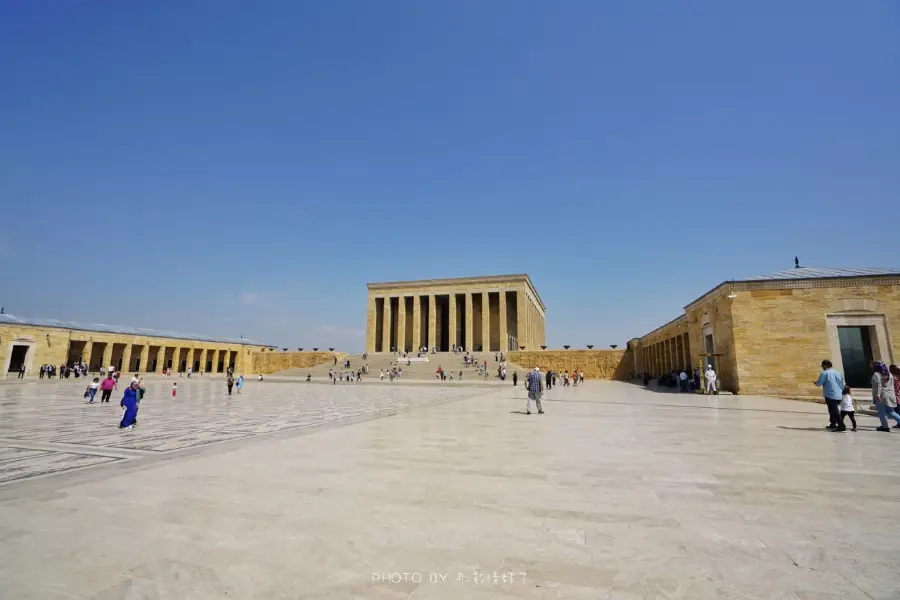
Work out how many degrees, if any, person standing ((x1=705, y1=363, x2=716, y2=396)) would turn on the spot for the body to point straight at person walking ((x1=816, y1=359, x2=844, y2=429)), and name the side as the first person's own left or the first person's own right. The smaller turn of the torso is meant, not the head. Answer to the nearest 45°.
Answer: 0° — they already face them

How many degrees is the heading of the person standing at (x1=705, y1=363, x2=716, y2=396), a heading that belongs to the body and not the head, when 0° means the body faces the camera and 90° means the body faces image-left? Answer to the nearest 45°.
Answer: approximately 0°

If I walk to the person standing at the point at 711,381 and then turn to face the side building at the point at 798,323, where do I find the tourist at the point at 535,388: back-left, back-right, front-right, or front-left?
back-right

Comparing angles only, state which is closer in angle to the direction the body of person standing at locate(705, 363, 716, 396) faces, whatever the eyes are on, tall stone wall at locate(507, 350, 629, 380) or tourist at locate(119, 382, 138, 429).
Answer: the tourist

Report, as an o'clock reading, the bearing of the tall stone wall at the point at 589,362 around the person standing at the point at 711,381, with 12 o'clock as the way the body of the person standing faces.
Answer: The tall stone wall is roughly at 5 o'clock from the person standing.

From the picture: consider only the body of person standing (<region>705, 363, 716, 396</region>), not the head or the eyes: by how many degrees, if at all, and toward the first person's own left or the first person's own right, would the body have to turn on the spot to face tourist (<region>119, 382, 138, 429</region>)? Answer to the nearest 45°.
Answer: approximately 45° to the first person's own right

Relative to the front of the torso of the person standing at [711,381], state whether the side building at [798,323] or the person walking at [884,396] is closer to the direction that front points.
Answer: the person walking

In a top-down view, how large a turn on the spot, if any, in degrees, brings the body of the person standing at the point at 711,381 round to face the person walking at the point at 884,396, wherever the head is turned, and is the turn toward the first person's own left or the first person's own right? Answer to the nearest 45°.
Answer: approximately 45° to the first person's own left

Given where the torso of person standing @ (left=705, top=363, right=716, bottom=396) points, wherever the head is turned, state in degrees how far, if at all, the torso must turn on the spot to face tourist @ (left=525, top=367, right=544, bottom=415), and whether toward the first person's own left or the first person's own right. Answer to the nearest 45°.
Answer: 0° — they already face them
